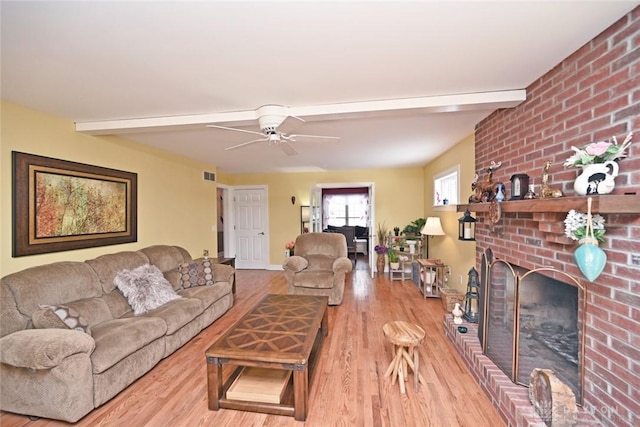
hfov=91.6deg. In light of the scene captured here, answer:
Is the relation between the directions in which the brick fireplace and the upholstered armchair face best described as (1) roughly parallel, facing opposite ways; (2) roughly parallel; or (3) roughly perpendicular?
roughly perpendicular

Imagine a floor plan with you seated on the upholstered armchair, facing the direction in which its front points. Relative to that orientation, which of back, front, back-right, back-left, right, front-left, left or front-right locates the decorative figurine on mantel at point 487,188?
front-left

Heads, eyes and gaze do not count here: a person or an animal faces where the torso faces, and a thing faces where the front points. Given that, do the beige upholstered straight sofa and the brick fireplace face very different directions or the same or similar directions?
very different directions

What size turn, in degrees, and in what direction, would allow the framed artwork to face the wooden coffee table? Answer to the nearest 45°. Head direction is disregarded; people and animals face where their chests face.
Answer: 0° — it already faces it

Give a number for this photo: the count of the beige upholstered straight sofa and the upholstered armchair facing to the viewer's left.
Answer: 0

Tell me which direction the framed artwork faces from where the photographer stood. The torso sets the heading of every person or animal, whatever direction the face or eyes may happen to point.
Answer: facing the viewer and to the right of the viewer

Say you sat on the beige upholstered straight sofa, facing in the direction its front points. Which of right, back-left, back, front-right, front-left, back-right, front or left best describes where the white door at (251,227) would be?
left

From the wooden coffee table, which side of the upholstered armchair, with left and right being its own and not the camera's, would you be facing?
front

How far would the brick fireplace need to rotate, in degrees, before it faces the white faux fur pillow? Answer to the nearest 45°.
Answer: approximately 45° to its right

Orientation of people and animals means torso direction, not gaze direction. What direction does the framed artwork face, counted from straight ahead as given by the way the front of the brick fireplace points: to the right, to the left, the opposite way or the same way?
the opposite way

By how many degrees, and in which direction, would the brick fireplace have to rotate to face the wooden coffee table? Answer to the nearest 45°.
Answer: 0° — it already faces it

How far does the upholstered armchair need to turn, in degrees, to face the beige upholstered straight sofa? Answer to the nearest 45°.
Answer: approximately 45° to its right

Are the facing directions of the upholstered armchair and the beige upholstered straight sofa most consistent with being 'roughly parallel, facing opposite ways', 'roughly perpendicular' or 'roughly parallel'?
roughly perpendicular

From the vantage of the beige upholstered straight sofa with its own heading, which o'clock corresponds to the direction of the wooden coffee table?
The wooden coffee table is roughly at 12 o'clock from the beige upholstered straight sofa.
